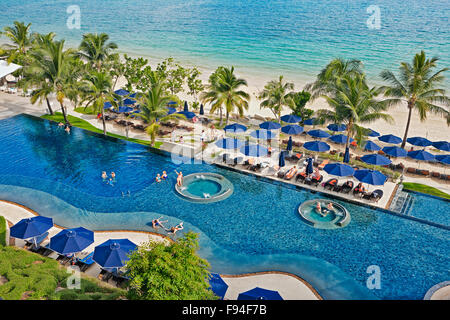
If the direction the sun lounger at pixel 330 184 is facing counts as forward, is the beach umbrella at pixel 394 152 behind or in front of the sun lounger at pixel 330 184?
behind

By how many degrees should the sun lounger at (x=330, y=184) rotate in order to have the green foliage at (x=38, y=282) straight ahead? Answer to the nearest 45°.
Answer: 0° — it already faces it

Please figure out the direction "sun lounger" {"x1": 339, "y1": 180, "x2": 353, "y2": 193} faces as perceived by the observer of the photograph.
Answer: facing the viewer and to the left of the viewer

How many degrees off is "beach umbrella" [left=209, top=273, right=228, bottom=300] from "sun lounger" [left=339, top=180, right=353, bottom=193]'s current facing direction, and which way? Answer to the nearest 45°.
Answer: approximately 45° to its left

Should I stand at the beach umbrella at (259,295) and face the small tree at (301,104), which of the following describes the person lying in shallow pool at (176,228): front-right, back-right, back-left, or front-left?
front-left

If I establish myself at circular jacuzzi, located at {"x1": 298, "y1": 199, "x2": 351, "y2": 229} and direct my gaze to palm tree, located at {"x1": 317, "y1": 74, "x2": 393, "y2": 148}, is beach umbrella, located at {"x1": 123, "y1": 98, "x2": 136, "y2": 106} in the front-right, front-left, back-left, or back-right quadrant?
front-left

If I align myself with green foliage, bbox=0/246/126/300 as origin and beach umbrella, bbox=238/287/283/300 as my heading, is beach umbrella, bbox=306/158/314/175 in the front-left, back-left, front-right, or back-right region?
front-left

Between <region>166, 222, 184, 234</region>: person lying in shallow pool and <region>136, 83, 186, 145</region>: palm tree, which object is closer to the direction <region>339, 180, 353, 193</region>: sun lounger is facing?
the person lying in shallow pool

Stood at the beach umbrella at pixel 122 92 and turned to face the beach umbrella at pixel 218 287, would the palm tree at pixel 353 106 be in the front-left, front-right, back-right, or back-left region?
front-left

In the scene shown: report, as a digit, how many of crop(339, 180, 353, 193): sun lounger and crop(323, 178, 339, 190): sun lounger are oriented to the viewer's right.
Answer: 0

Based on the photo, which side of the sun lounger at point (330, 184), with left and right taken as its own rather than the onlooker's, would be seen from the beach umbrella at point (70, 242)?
front

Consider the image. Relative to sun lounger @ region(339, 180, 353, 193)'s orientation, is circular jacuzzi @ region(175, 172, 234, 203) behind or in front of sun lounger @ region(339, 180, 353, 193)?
in front

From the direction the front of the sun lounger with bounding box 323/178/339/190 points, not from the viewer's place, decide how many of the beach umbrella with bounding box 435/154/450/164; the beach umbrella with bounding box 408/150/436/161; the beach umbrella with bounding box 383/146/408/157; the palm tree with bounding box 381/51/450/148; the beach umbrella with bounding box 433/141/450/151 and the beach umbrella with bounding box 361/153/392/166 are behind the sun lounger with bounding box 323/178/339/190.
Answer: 6

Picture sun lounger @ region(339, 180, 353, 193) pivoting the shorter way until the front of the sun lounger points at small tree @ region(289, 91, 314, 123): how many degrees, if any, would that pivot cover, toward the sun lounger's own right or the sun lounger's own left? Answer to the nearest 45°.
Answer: approximately 135° to the sun lounger's own right
